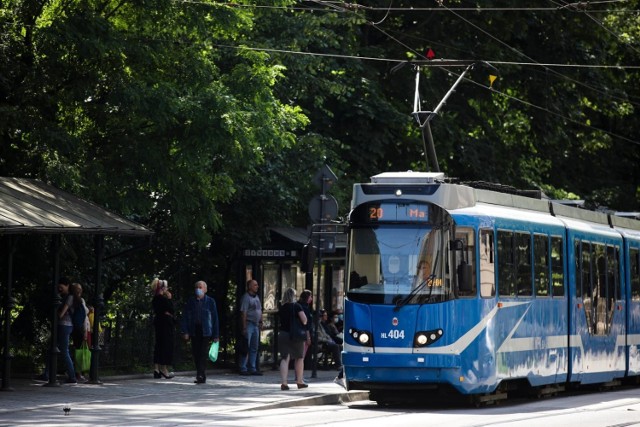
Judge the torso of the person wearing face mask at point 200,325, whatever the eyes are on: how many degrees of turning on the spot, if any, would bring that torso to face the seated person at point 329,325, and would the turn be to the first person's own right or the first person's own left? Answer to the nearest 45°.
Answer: approximately 135° to the first person's own left

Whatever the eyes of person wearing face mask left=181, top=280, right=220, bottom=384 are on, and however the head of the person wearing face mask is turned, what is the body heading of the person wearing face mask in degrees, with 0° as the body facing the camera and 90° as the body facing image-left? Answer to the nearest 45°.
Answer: approximately 0°

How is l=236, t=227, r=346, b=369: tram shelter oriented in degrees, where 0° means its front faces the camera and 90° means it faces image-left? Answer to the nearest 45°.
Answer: approximately 0°

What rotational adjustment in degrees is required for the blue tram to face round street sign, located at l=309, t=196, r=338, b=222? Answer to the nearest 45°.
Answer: approximately 90° to its right

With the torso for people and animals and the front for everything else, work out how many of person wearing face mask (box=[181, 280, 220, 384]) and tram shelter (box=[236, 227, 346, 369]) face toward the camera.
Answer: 2

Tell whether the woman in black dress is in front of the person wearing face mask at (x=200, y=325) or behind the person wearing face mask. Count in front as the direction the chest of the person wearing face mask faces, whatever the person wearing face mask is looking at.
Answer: behind

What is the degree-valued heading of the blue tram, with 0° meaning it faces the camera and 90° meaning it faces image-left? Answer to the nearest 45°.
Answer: approximately 45°

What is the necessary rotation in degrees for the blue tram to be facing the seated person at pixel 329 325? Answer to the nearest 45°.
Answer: approximately 135° to its right
